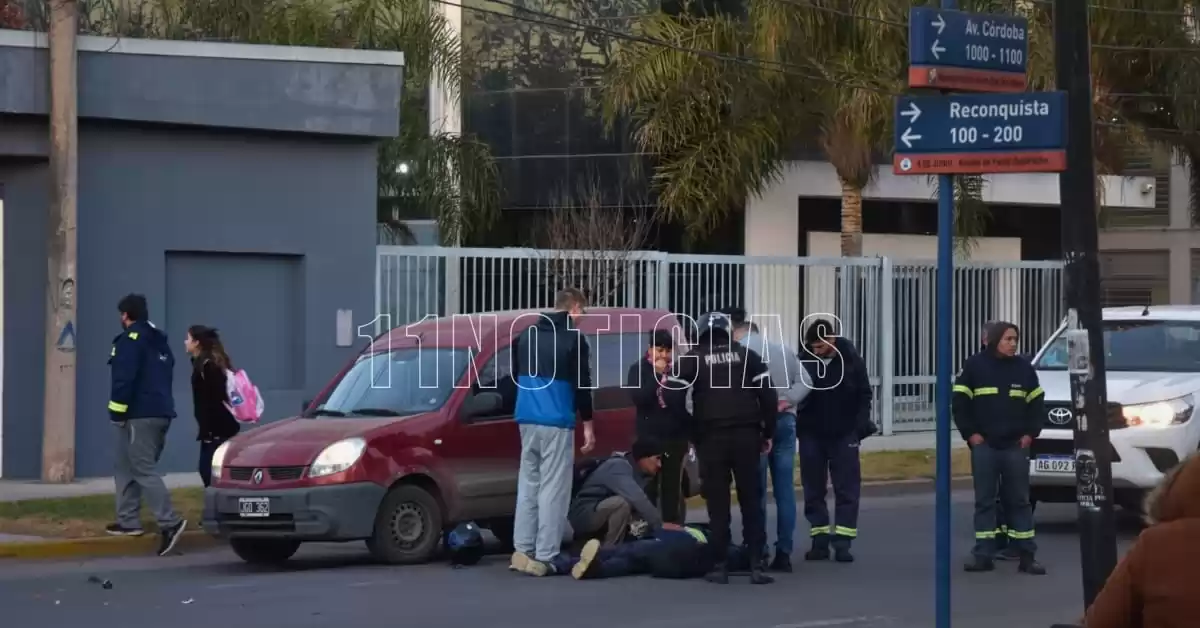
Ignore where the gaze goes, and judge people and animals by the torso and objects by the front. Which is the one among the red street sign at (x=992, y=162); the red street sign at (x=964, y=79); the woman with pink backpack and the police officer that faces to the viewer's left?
the woman with pink backpack

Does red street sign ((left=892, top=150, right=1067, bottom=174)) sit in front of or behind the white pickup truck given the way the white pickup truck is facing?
in front

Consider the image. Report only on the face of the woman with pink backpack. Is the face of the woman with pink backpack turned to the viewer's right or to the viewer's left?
to the viewer's left

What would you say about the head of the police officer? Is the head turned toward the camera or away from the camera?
away from the camera

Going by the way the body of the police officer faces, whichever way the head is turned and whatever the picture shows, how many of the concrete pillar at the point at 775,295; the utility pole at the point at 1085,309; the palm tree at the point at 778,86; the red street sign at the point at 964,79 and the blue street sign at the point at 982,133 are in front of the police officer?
2

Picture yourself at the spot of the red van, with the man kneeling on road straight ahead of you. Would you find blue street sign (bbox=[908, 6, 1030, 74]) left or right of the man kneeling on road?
right

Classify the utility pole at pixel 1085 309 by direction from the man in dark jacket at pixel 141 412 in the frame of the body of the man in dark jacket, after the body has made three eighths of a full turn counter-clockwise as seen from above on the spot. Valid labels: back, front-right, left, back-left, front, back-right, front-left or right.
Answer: front

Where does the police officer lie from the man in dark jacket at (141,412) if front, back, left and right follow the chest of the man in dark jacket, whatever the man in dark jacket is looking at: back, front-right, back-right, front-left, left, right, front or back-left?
back-left

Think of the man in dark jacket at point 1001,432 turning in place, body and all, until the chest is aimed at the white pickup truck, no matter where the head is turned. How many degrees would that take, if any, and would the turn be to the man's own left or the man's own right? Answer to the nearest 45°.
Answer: approximately 135° to the man's own left

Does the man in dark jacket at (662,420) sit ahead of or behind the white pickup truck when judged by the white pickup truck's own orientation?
ahead

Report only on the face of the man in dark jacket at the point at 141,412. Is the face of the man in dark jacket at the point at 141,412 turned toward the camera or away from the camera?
away from the camera

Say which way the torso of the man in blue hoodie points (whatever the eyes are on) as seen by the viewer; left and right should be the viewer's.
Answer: facing away from the viewer and to the right of the viewer

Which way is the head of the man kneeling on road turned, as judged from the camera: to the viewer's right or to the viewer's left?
to the viewer's right

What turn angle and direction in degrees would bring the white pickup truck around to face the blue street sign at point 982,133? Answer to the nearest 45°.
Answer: approximately 45° to its left

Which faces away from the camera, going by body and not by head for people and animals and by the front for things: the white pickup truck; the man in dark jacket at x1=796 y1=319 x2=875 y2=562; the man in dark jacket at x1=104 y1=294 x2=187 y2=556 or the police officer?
the police officer

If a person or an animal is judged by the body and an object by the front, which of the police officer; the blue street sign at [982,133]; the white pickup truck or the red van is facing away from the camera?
the police officer

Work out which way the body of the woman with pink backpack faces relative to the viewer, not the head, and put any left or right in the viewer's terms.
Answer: facing to the left of the viewer
